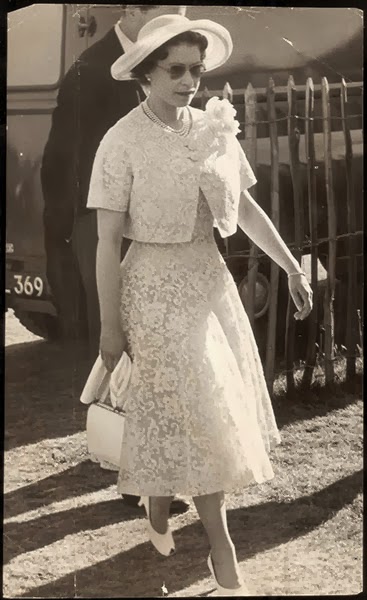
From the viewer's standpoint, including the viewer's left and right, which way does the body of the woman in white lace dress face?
facing the viewer and to the right of the viewer

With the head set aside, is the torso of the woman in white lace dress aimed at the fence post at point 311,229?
no

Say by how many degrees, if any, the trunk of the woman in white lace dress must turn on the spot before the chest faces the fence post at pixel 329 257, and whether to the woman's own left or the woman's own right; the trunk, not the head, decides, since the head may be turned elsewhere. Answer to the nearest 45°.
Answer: approximately 90° to the woman's own left

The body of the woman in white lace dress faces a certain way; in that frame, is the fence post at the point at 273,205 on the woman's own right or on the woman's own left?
on the woman's own left

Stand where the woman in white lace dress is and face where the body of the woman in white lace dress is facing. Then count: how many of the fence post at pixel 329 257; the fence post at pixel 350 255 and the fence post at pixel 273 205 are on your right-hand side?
0
